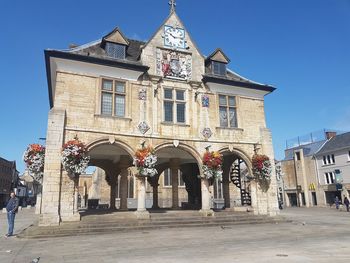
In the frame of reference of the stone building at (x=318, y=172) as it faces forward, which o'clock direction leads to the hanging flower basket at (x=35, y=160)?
The hanging flower basket is roughly at 11 o'clock from the stone building.

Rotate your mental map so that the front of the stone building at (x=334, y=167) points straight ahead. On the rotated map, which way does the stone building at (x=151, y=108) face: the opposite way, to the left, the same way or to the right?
to the left

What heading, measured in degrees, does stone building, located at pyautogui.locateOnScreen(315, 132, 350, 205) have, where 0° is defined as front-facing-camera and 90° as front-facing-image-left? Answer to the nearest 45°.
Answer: approximately 45°

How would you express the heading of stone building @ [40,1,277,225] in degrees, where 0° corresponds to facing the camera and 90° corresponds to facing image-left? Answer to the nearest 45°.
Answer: approximately 0°

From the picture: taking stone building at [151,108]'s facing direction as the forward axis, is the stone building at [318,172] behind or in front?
behind

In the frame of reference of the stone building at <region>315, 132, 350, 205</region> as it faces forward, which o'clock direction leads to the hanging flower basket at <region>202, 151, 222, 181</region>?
The hanging flower basket is roughly at 11 o'clock from the stone building.
